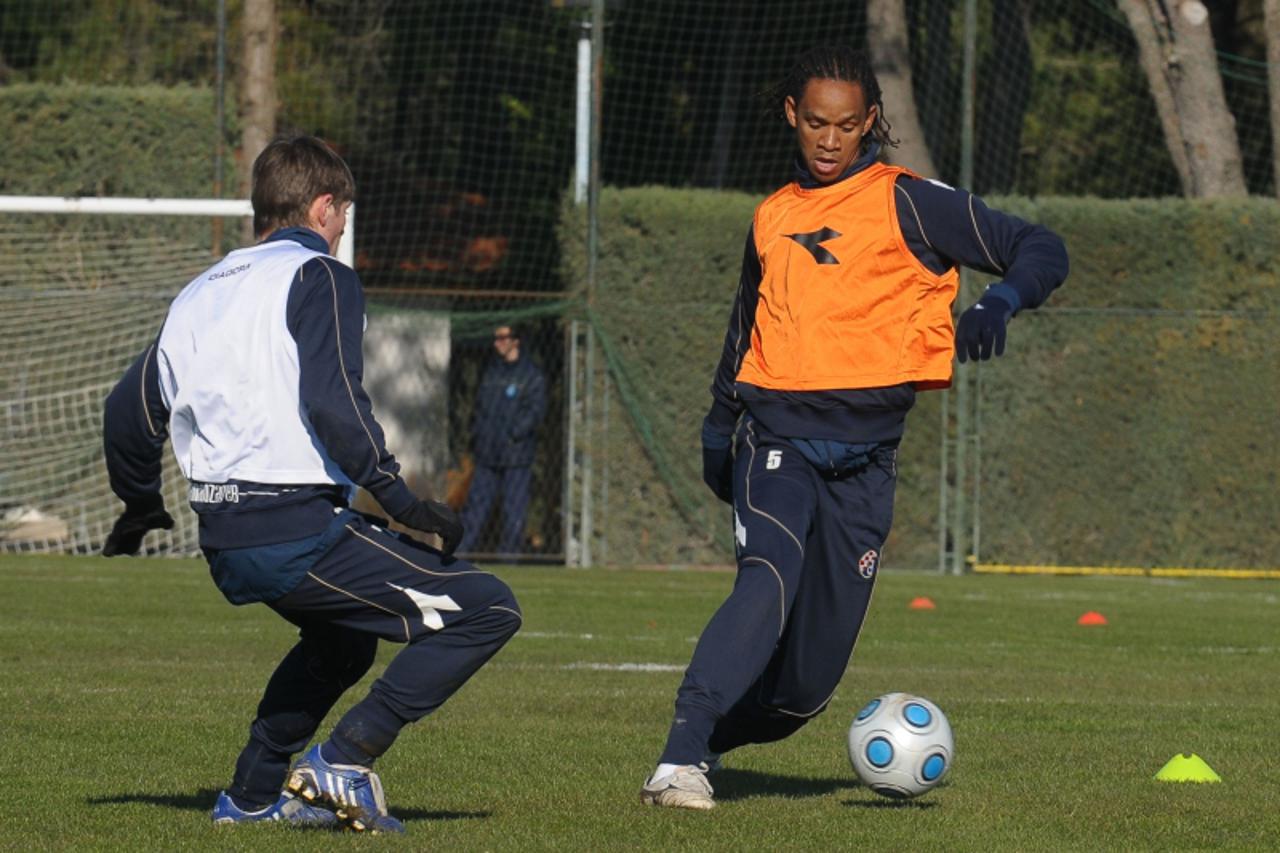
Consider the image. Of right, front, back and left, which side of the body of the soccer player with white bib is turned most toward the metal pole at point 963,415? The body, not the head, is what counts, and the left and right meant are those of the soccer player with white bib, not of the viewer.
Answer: front

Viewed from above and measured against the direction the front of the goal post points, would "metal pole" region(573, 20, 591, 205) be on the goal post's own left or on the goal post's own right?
on the goal post's own left

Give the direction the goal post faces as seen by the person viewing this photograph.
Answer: facing the viewer

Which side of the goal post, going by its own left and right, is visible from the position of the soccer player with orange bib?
front

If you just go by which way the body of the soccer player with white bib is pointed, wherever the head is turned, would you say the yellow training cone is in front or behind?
in front

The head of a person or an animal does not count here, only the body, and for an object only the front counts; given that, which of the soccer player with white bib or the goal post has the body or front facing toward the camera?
the goal post

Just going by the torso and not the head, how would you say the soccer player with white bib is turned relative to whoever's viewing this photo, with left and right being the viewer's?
facing away from the viewer and to the right of the viewer

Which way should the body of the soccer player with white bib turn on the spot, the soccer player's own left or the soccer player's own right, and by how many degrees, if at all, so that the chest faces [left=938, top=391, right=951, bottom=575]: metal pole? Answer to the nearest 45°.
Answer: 0° — they already face it

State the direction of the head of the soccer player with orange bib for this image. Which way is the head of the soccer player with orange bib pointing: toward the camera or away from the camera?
toward the camera

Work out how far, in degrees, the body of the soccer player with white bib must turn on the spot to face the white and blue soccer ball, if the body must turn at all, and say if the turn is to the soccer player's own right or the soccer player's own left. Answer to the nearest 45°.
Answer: approximately 45° to the soccer player's own right

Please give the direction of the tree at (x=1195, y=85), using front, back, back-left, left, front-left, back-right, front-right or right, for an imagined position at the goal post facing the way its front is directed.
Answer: left

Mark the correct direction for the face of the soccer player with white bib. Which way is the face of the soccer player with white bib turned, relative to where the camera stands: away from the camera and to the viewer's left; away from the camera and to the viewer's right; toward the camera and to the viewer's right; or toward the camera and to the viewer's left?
away from the camera and to the viewer's right
